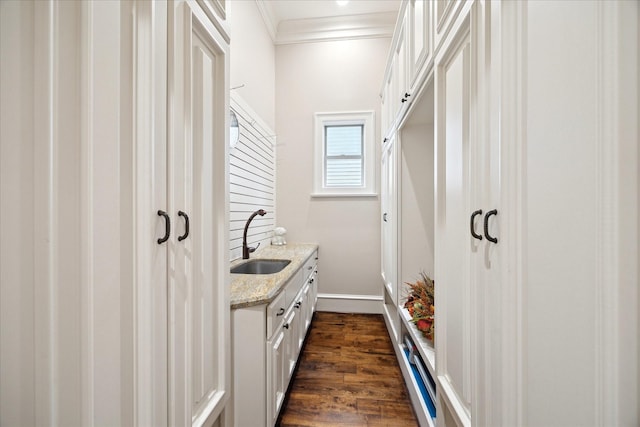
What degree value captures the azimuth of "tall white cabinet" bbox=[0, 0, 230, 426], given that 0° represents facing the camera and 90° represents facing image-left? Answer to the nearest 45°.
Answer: approximately 315°

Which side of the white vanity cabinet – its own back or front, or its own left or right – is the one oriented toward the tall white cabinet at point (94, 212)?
right

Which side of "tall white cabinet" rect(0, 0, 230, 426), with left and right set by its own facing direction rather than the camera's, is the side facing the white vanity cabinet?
left

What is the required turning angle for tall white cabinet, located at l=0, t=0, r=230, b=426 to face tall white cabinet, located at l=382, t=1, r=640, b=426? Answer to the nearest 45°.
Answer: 0° — it already faces it

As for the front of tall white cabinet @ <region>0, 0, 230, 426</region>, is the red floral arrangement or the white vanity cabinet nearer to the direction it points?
the red floral arrangement

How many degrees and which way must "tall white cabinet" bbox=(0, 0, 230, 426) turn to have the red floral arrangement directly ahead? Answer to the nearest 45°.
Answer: approximately 45° to its left

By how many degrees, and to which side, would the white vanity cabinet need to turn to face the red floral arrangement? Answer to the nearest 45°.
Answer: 0° — it already faces it

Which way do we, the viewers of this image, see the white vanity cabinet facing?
facing to the right of the viewer

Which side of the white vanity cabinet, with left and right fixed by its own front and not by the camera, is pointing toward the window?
left

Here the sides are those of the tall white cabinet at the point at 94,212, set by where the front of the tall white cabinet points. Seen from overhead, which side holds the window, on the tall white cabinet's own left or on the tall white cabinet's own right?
on the tall white cabinet's own left
